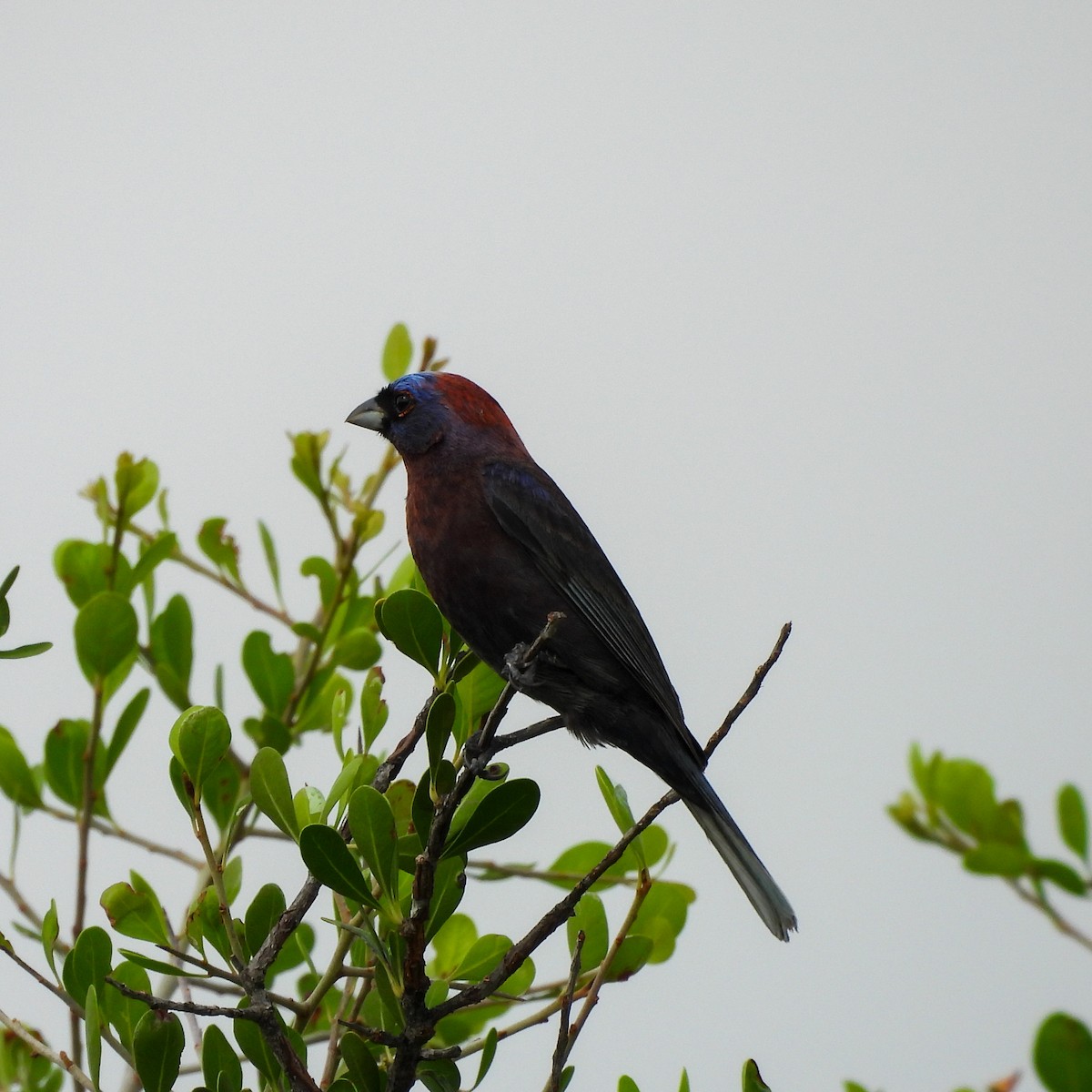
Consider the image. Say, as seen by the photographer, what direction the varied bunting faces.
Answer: facing to the left of the viewer
